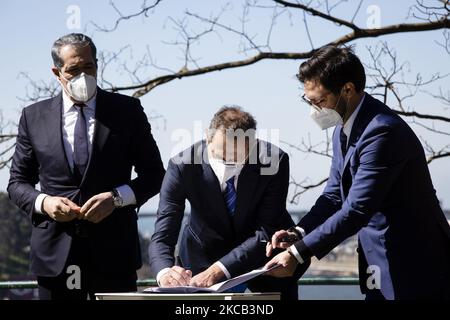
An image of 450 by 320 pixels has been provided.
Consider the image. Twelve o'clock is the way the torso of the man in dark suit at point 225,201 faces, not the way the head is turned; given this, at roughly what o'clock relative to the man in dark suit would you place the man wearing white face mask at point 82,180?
The man wearing white face mask is roughly at 3 o'clock from the man in dark suit.

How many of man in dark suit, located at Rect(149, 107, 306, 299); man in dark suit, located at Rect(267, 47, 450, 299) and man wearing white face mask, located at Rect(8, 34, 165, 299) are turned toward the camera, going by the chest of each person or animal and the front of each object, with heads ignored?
2

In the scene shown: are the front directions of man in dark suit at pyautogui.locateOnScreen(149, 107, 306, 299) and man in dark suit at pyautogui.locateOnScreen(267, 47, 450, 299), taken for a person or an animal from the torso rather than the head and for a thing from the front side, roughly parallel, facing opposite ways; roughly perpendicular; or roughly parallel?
roughly perpendicular

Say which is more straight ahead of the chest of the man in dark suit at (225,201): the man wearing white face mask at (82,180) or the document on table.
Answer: the document on table

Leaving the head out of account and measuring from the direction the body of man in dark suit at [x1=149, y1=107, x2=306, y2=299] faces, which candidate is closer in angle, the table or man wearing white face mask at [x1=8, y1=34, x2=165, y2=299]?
the table

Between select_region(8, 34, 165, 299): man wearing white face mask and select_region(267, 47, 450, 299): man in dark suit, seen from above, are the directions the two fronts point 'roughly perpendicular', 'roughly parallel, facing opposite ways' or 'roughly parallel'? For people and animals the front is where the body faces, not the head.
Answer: roughly perpendicular

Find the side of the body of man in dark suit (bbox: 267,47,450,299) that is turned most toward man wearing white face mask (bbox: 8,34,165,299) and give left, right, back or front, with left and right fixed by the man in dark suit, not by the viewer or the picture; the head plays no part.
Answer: front

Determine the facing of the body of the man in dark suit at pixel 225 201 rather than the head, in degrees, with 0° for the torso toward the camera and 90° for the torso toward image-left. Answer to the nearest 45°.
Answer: approximately 0°

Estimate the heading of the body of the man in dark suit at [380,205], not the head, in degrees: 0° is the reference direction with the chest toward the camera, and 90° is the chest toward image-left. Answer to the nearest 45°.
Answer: approximately 90°
